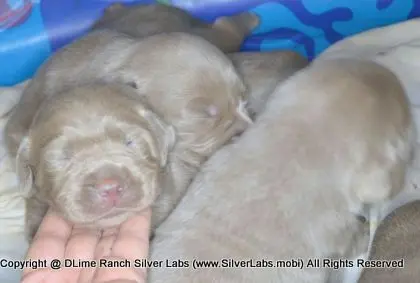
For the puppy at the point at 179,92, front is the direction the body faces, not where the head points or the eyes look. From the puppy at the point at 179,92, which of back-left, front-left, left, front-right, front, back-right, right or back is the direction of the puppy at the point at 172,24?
left

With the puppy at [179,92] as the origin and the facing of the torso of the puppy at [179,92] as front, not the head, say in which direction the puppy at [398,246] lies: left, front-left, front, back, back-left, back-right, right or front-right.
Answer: front-right

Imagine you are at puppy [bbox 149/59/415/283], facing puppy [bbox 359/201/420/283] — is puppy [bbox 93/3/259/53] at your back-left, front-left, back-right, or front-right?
back-left

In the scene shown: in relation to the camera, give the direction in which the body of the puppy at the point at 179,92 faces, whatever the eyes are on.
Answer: to the viewer's right
